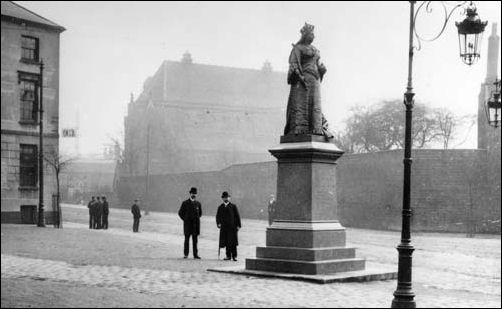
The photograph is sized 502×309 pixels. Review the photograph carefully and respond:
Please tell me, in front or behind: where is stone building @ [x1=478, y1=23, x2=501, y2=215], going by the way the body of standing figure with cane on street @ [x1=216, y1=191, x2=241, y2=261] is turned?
behind

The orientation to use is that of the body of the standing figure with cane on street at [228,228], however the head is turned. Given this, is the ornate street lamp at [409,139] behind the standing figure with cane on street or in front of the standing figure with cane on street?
in front

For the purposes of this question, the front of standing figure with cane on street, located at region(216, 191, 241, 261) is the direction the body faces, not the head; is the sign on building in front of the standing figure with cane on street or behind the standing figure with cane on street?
behind

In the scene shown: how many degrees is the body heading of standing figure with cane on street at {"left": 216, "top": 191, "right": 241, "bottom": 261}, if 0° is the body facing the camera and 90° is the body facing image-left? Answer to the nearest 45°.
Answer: approximately 0°
